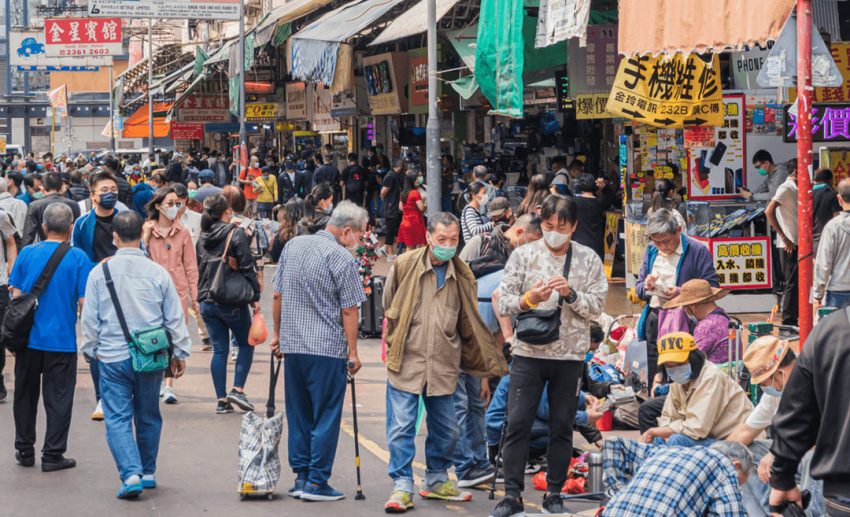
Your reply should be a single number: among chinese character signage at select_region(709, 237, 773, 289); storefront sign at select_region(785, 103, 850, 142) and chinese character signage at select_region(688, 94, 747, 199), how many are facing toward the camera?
3

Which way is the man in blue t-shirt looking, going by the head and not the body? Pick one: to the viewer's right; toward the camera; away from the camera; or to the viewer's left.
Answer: away from the camera

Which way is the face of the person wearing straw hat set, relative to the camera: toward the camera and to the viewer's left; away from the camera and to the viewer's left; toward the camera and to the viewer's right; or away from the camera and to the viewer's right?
toward the camera and to the viewer's left

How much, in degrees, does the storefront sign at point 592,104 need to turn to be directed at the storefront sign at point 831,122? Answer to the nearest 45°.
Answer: approximately 45° to its left

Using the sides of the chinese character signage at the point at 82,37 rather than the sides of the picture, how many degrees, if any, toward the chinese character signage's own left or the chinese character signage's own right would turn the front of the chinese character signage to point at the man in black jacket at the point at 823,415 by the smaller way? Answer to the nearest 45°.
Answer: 0° — it already faces them

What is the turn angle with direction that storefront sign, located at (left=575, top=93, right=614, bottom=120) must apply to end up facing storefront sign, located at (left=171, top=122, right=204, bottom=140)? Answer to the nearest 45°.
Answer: approximately 135° to its right

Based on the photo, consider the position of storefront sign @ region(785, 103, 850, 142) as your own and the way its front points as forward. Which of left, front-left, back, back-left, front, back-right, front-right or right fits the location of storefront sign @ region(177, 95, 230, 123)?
back-right

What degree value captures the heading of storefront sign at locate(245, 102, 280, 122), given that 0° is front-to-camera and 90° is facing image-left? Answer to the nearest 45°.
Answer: approximately 0°

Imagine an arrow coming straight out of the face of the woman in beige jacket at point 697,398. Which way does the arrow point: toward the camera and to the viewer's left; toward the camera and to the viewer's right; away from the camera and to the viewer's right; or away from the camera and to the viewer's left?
toward the camera and to the viewer's left
